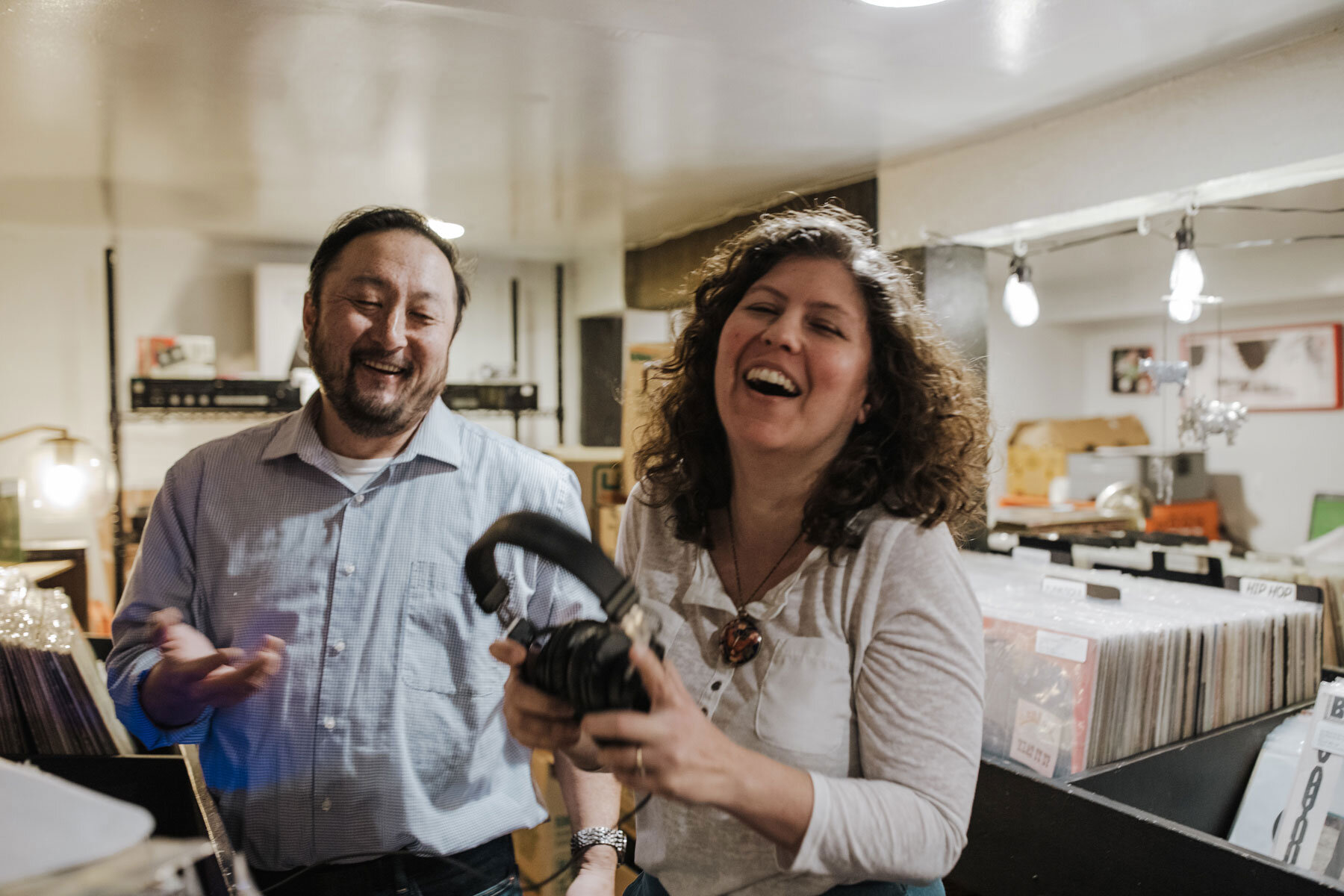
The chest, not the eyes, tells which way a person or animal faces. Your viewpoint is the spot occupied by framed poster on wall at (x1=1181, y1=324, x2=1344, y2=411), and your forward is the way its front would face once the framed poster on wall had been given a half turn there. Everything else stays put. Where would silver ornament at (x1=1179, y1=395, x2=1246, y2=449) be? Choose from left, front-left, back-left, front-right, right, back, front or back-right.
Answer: back-right

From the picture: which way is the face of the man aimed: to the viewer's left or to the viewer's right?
to the viewer's right

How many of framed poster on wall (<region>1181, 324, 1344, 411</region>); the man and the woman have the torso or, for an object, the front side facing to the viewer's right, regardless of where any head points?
0

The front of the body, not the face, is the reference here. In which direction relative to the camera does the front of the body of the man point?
toward the camera

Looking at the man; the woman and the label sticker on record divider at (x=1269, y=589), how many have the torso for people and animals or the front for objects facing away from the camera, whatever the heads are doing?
0

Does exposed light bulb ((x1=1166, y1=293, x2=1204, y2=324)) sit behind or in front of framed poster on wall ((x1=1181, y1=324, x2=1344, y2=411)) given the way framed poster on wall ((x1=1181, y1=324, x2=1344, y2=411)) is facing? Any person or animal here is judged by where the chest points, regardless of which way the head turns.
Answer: in front

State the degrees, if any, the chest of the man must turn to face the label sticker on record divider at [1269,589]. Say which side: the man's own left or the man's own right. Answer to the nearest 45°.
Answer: approximately 90° to the man's own left

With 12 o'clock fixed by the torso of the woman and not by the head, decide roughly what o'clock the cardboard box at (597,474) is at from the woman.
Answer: The cardboard box is roughly at 4 o'clock from the woman.

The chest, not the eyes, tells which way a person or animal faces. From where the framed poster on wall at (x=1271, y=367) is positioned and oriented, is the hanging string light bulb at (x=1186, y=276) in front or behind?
in front

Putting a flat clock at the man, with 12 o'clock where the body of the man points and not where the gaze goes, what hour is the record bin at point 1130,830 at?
The record bin is roughly at 9 o'clock from the man.

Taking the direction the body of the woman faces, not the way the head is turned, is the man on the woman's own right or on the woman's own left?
on the woman's own right

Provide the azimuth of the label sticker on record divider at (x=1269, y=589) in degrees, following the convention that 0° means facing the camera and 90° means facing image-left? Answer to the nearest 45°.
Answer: approximately 45°

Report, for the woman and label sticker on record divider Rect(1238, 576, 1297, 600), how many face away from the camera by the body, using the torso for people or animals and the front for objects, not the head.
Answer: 0

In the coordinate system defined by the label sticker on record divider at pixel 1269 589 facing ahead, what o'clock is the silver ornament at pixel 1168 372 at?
The silver ornament is roughly at 4 o'clock from the label sticker on record divider.

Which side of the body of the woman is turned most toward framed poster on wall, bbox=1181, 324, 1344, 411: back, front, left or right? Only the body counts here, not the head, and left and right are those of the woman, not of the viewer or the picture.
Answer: back
